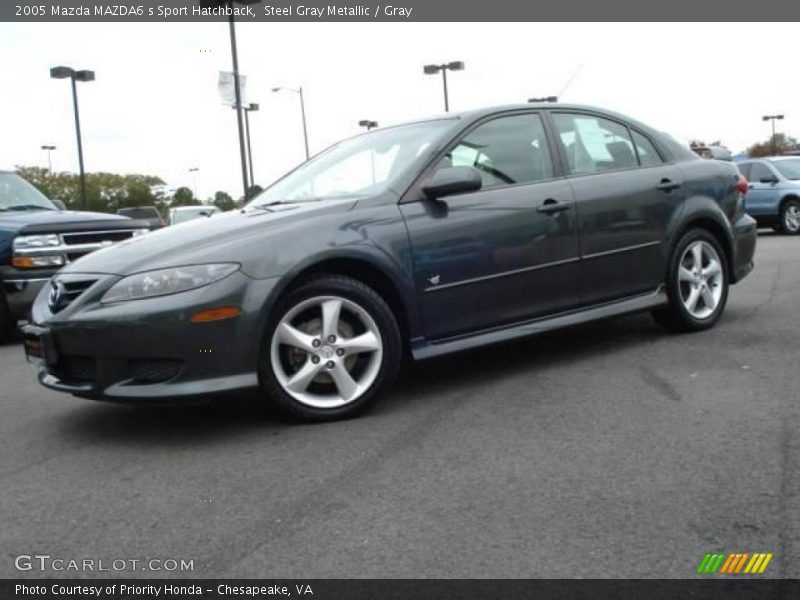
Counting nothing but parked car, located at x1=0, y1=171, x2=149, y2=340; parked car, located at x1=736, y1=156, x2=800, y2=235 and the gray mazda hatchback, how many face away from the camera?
0

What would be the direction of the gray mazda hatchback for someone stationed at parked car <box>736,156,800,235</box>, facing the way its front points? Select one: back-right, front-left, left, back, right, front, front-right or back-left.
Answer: front-right

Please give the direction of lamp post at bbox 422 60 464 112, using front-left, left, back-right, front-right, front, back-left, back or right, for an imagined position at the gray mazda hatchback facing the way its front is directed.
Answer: back-right

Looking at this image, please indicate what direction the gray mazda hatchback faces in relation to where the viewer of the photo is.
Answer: facing the viewer and to the left of the viewer

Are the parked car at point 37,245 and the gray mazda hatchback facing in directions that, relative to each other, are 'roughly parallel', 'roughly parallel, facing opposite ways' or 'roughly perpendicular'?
roughly perpendicular

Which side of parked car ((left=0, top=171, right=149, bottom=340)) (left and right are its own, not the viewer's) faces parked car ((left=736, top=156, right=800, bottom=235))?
left

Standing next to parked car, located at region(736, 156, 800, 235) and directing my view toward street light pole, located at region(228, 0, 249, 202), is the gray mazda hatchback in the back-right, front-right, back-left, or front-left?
front-left

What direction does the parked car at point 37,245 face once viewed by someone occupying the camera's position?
facing the viewer and to the right of the viewer

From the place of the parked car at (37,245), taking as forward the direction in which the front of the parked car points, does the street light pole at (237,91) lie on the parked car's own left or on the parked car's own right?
on the parked car's own left

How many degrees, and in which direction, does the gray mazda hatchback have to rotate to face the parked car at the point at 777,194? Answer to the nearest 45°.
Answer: approximately 180°

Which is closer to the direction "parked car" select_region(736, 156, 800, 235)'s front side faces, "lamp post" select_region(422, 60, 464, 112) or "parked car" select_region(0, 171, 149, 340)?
the parked car

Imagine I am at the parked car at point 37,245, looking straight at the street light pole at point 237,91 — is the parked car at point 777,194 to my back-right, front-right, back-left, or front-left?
front-right

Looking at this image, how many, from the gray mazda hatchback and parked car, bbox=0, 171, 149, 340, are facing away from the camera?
0
